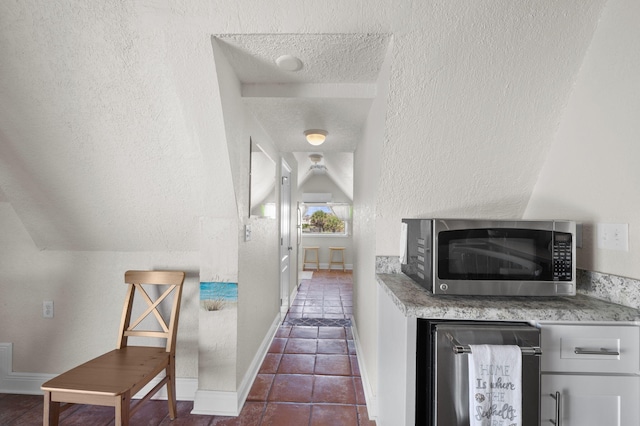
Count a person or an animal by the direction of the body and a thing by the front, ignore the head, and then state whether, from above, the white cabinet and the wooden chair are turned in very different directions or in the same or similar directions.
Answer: same or similar directions

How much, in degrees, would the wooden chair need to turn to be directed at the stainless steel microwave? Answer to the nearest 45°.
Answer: approximately 90° to its left

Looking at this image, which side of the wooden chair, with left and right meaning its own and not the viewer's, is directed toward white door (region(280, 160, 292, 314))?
back

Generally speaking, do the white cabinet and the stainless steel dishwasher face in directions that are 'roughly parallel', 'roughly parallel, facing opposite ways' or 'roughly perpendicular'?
roughly parallel

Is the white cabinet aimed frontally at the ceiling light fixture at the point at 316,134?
no

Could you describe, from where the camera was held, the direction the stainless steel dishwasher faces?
facing the viewer and to the right of the viewer

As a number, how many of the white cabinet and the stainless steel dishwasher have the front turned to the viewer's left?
0

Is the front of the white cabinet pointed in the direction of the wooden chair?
no

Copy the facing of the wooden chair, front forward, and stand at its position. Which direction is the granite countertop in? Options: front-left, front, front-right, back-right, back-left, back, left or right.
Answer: left

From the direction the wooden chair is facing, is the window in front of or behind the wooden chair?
behind

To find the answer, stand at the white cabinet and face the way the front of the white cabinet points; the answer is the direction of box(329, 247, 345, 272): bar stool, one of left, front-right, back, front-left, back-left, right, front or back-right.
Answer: back
